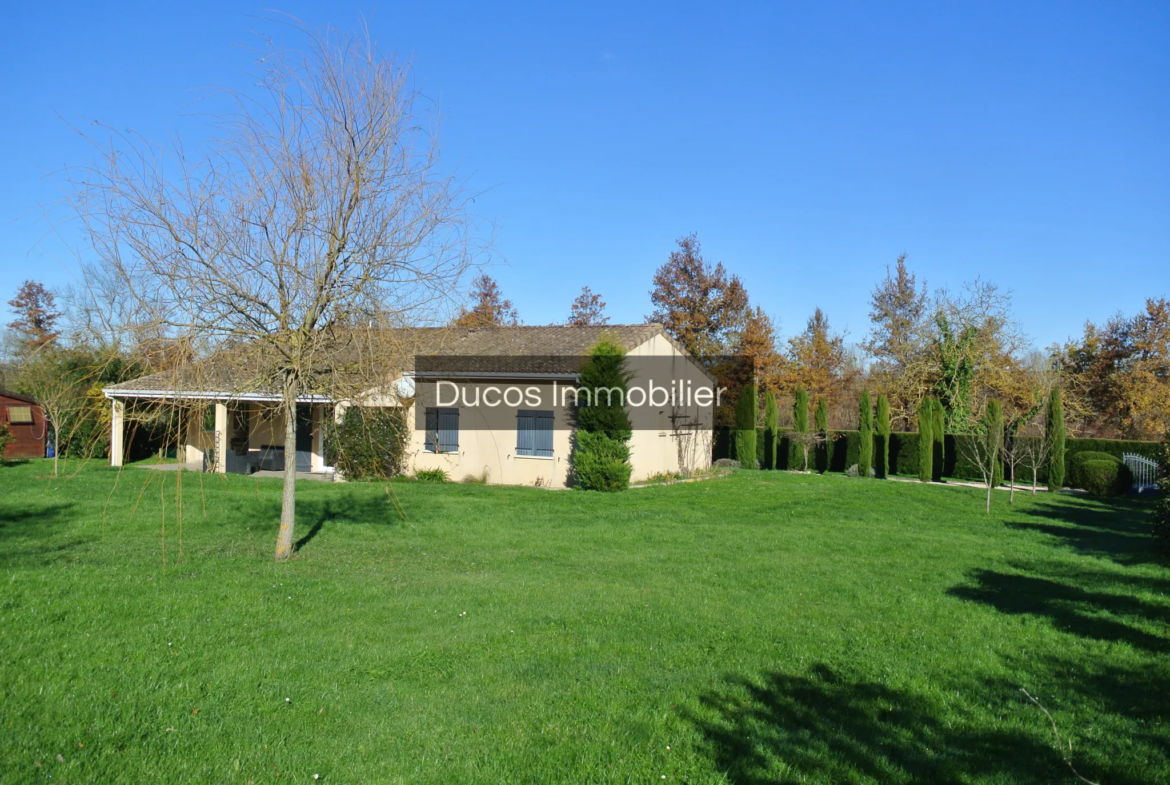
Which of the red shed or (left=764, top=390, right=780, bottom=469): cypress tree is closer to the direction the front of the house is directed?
the red shed

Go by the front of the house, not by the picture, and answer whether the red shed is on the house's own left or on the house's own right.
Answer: on the house's own right

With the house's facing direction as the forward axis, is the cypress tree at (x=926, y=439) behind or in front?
behind

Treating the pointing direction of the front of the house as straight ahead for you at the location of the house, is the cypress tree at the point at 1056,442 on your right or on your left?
on your left

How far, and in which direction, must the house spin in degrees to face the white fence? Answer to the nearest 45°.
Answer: approximately 135° to its left

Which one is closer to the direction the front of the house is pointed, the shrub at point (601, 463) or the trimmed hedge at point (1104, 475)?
the shrub

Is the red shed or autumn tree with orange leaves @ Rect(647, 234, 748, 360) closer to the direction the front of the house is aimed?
the red shed

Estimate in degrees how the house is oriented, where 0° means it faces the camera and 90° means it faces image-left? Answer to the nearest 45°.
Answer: approximately 45°

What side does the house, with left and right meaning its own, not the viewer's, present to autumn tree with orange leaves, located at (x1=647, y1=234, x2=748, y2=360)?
back
